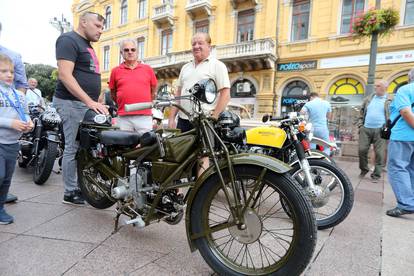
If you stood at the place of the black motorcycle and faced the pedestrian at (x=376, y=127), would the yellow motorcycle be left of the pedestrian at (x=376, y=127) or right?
right

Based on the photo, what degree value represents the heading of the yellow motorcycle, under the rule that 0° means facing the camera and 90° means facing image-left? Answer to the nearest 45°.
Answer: approximately 315°

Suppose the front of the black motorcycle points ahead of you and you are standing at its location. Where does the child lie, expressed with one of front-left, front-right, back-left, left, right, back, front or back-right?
front-right

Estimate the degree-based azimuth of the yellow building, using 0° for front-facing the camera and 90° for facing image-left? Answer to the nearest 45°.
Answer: approximately 45°

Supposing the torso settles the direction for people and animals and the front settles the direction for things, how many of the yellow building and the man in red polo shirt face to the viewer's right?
0

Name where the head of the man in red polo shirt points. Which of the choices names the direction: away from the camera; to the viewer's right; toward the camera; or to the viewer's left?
toward the camera

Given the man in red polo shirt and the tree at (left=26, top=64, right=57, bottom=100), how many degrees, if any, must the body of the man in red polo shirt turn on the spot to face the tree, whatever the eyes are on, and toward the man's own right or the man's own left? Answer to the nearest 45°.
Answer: approximately 180°

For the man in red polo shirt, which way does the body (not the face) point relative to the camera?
toward the camera

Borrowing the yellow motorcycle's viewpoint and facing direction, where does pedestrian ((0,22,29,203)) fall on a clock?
The pedestrian is roughly at 4 o'clock from the yellow motorcycle.

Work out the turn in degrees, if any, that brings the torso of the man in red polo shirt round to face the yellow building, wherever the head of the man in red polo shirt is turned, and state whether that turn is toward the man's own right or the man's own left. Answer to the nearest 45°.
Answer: approximately 135° to the man's own left

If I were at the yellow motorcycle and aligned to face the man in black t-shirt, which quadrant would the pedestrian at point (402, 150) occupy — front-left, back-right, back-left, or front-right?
back-right

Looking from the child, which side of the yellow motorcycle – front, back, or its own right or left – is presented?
right

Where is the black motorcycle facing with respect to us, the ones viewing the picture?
facing the viewer and to the right of the viewer

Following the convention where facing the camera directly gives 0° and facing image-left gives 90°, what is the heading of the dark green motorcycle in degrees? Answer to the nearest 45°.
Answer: approximately 315°

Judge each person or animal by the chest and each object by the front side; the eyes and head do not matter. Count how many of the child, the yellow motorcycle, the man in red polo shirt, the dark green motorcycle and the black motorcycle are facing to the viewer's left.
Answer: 0

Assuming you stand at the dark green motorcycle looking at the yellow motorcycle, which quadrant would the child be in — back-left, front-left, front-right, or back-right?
back-left

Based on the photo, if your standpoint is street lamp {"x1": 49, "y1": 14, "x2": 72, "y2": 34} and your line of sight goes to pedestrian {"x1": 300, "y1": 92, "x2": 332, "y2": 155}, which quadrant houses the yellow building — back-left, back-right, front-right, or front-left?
front-left

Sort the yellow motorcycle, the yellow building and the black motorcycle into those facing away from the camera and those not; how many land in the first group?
0
